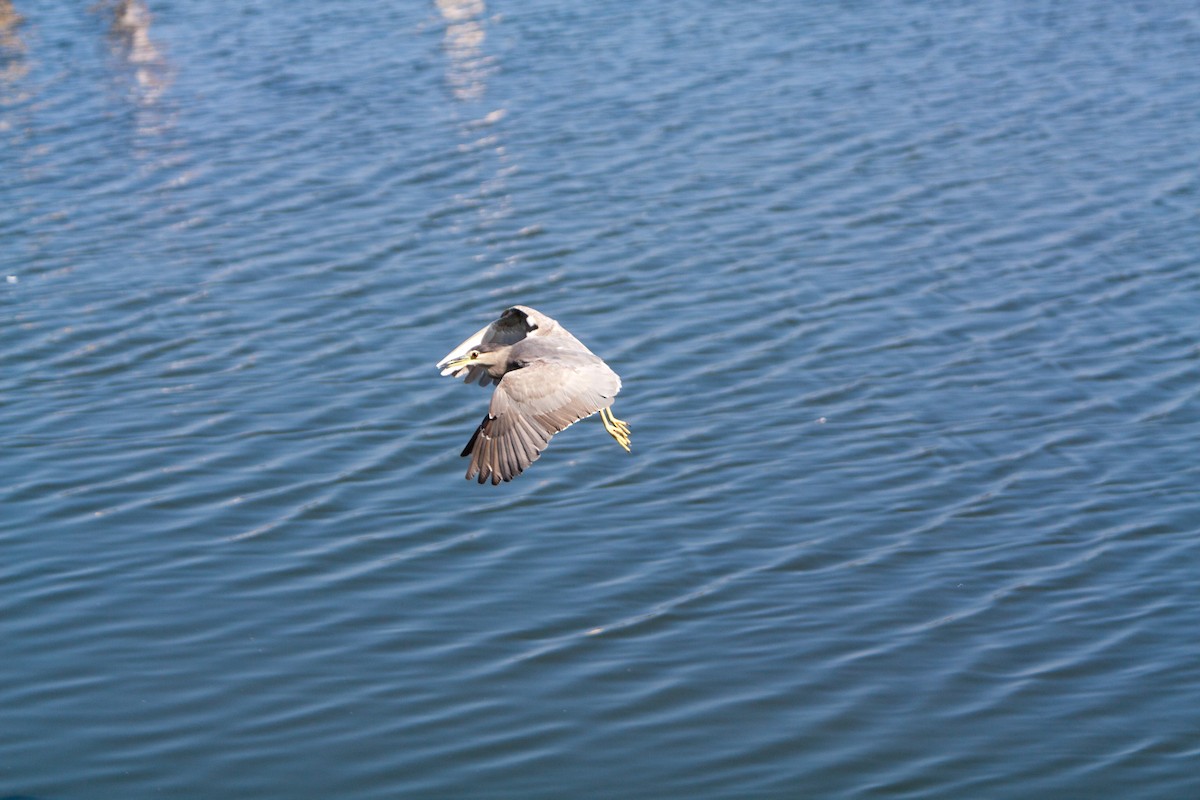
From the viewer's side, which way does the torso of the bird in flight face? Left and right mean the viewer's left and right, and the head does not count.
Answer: facing to the left of the viewer
